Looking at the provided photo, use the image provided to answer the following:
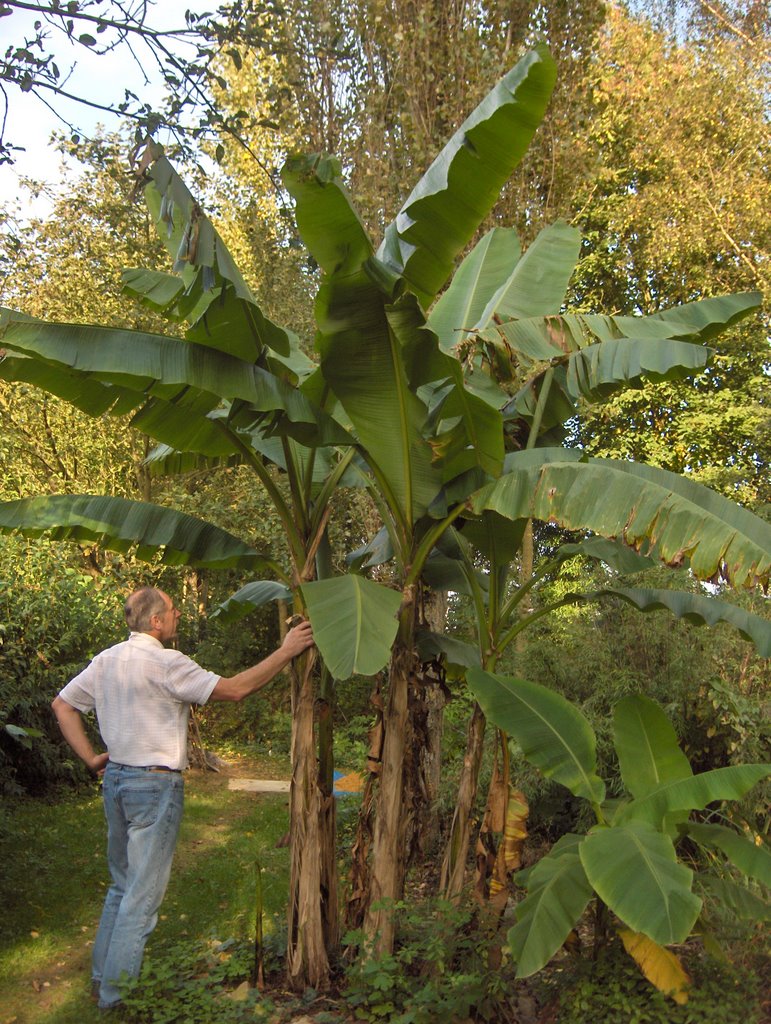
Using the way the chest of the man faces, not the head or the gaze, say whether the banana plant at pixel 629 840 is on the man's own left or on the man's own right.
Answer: on the man's own right

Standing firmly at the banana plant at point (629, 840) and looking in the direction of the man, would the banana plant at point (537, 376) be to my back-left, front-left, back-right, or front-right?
front-right

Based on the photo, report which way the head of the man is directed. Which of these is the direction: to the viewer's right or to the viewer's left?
to the viewer's right

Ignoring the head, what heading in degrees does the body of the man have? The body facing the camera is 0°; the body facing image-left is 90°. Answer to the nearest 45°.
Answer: approximately 225°
